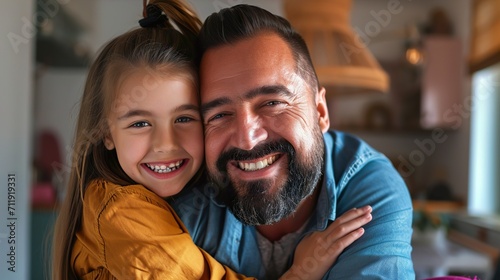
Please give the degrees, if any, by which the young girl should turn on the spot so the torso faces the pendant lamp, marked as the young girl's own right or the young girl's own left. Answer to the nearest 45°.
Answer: approximately 90° to the young girl's own left

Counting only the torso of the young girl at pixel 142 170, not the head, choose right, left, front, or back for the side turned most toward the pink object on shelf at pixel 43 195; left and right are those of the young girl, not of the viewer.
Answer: back

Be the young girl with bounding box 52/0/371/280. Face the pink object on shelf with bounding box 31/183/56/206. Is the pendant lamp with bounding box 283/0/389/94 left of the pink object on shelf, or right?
right

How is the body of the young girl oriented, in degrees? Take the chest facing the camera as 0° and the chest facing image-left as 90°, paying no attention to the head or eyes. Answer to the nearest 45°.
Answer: approximately 315°
